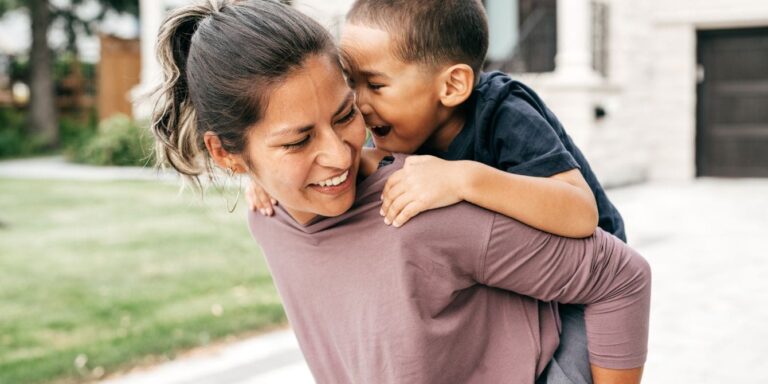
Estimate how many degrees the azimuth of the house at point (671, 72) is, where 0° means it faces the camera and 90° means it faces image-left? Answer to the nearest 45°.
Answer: approximately 0°

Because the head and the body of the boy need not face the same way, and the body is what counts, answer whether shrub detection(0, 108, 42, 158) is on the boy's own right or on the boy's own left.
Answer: on the boy's own right

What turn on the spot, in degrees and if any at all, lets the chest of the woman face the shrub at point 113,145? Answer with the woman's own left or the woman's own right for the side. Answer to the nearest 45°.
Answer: approximately 135° to the woman's own right

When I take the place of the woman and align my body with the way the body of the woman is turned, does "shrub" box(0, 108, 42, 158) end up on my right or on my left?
on my right

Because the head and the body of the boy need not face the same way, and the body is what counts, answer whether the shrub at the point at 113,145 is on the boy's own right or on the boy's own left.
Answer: on the boy's own right

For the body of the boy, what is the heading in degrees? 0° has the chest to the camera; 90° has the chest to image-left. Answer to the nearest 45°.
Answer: approximately 90°

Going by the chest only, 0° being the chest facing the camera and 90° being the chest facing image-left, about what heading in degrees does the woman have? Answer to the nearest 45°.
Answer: approximately 45°
